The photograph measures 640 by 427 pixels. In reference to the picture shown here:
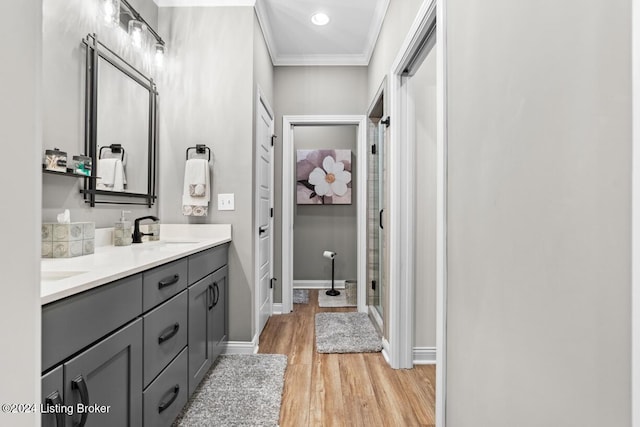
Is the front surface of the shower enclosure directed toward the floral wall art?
no

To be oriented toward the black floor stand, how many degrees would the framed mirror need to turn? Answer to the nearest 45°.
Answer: approximately 90° to its left

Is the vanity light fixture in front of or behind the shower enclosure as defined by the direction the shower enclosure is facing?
in front

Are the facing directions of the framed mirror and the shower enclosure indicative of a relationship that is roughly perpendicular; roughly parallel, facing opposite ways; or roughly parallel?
roughly parallel, facing opposite ways

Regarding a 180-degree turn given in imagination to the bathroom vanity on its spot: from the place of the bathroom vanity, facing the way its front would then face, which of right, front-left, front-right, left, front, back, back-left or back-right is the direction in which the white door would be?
right

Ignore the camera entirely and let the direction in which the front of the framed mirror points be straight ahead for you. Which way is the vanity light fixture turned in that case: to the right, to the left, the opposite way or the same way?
the same way

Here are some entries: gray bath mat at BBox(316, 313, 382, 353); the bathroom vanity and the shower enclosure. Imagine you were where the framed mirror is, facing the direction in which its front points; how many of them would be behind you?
0

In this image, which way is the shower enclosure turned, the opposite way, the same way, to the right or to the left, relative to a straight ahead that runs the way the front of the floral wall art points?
to the right

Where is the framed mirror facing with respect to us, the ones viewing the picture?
facing the viewer and to the right of the viewer

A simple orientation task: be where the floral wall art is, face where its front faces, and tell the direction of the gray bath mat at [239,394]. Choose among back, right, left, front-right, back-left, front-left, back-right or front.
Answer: front

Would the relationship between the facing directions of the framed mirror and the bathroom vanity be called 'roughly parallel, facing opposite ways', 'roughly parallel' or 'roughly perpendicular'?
roughly parallel

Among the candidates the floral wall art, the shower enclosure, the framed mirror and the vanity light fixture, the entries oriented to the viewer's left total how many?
1

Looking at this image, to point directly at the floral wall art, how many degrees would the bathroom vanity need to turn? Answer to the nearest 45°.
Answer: approximately 90° to its left

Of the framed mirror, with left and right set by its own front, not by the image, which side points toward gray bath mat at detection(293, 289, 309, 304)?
left

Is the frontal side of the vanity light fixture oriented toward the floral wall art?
no

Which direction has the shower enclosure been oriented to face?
to the viewer's left

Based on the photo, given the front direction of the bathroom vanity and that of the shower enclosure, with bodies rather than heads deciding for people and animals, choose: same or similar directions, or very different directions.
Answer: very different directions

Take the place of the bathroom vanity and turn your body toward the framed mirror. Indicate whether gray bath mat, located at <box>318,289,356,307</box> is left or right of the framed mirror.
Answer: right

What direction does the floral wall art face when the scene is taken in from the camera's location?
facing the viewer

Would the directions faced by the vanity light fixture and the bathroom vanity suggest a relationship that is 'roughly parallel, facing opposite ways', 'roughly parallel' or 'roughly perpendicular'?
roughly parallel
